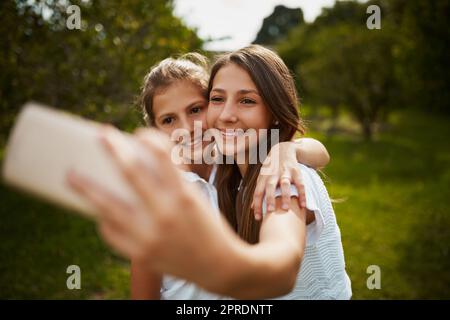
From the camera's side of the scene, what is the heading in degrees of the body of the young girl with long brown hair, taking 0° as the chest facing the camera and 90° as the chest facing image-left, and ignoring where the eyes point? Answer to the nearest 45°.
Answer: approximately 45°
